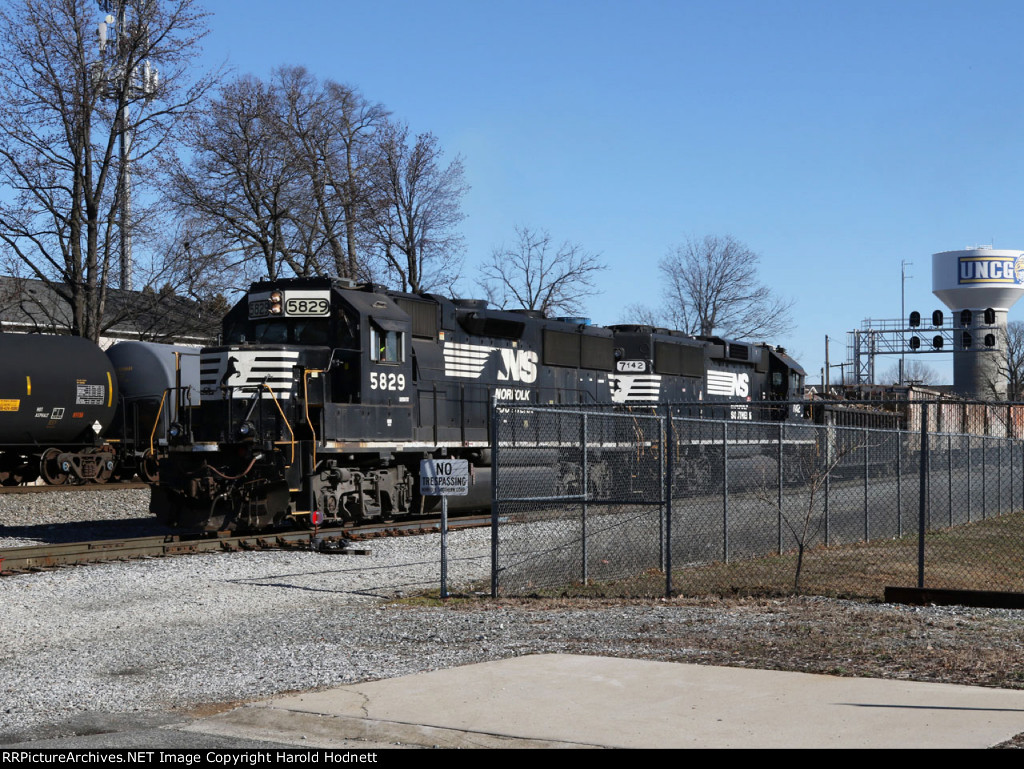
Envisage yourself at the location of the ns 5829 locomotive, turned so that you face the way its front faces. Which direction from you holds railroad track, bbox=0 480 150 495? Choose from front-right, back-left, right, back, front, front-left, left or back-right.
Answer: right

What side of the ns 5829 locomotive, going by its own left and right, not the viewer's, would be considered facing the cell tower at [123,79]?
right

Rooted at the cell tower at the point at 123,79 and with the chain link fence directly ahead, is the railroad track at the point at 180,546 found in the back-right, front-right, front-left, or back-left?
front-right

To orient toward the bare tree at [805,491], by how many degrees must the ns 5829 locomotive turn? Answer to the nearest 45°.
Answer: approximately 135° to its left

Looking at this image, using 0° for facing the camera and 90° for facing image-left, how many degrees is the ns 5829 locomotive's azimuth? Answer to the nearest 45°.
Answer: approximately 45°

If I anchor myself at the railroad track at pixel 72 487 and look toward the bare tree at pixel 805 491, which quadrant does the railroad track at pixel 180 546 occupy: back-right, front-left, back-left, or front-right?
front-right
